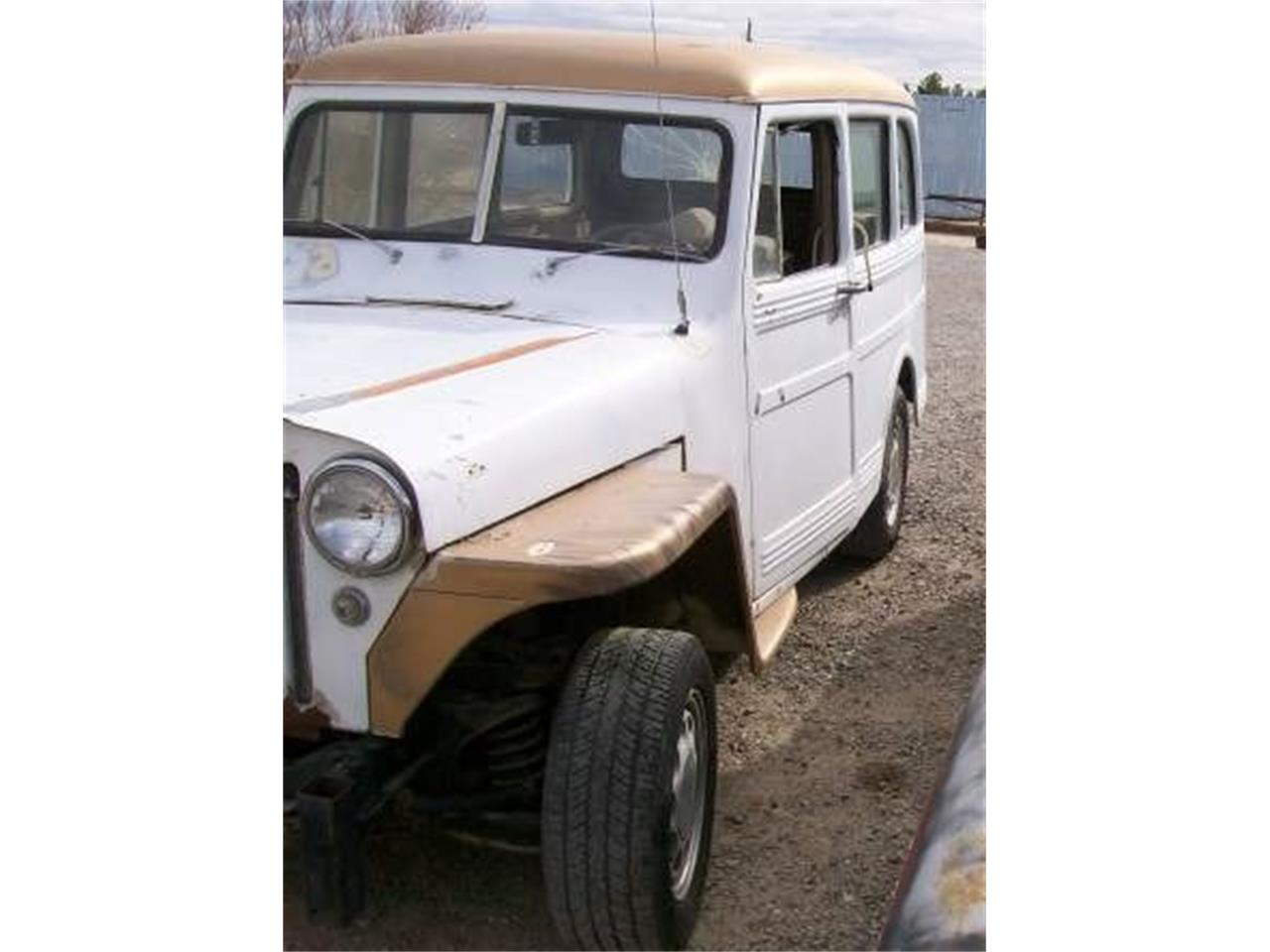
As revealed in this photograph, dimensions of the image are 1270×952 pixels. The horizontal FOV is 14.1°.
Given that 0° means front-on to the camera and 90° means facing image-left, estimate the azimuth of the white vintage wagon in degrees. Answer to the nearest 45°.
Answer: approximately 45°
